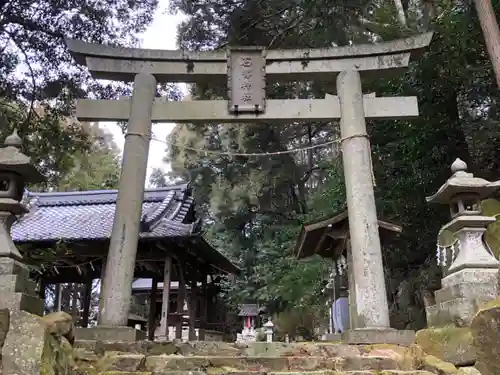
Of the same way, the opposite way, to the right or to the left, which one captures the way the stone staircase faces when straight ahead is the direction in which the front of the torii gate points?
the same way

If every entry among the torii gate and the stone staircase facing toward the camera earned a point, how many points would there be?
2

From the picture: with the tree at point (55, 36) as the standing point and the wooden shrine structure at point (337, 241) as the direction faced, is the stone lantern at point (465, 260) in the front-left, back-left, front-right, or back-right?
front-right

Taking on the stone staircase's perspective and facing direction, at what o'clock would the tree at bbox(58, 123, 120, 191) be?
The tree is roughly at 5 o'clock from the stone staircase.

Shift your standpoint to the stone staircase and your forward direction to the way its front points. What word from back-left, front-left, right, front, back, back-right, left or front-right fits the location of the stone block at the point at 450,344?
left

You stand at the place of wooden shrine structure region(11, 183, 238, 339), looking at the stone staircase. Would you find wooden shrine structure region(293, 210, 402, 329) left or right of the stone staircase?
left

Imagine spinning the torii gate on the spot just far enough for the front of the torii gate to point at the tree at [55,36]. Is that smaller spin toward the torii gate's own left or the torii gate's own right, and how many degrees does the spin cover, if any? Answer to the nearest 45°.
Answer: approximately 135° to the torii gate's own right

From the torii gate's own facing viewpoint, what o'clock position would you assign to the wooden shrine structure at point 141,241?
The wooden shrine structure is roughly at 5 o'clock from the torii gate.

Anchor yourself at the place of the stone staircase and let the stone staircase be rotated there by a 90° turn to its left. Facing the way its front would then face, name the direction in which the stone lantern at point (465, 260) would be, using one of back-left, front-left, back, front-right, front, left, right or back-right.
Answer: front

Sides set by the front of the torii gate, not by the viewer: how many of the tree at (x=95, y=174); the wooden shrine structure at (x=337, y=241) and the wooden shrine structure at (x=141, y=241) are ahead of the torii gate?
0

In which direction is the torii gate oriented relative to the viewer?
toward the camera

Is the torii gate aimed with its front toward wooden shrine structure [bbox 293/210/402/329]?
no

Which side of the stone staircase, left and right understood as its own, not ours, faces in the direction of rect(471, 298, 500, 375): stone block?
left

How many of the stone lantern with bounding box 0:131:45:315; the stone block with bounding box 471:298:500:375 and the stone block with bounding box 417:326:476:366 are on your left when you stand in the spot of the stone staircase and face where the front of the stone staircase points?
2

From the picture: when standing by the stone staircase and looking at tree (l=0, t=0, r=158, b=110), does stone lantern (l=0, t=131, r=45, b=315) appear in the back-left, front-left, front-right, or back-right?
front-left

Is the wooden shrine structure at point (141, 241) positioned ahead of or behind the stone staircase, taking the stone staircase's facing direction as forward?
behind
